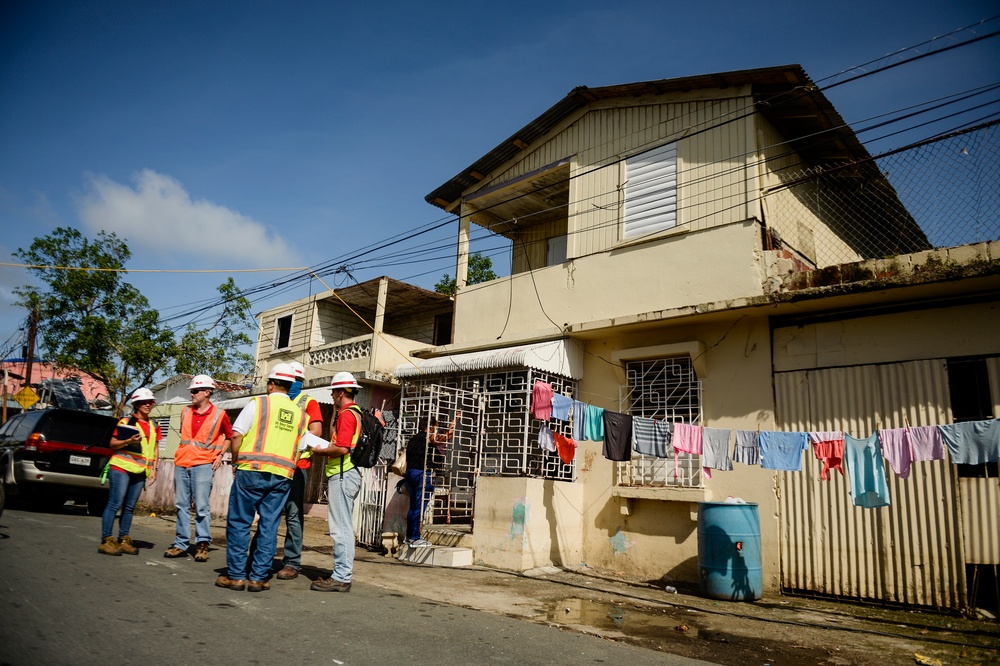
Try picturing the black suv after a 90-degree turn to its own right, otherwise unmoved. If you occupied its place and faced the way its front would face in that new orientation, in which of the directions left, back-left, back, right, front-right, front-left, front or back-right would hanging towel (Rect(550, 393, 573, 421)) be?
right

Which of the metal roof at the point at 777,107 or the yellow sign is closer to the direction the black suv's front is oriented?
the yellow sign

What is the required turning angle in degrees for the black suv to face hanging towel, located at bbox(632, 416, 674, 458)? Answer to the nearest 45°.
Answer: approximately 180°

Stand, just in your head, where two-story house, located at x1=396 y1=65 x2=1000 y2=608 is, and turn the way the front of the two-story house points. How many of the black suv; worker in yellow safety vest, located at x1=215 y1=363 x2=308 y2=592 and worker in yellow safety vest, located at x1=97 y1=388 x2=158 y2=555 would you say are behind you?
0

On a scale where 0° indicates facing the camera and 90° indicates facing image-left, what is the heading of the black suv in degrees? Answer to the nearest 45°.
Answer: approximately 135°

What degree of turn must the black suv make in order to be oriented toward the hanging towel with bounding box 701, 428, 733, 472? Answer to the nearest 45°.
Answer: approximately 180°

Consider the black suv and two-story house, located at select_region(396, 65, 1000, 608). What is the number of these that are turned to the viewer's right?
0

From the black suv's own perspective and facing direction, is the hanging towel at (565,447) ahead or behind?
behind

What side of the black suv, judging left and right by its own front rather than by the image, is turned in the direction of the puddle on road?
back

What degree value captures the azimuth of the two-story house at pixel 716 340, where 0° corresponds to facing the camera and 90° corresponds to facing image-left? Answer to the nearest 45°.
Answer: approximately 45°
